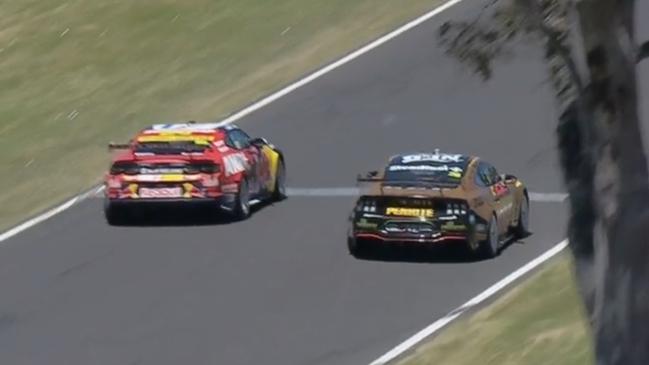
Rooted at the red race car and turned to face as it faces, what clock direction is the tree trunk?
The tree trunk is roughly at 4 o'clock from the red race car.

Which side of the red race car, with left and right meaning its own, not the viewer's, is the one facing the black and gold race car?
right

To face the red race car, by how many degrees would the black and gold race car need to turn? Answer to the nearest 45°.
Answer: approximately 90° to its left

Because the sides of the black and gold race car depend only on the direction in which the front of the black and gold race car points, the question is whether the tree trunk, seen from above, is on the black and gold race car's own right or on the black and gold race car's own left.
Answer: on the black and gold race car's own right
